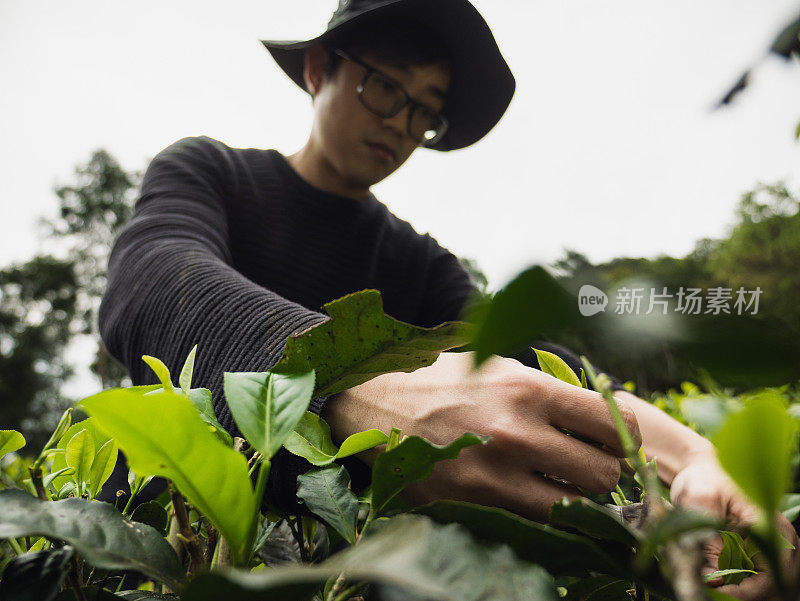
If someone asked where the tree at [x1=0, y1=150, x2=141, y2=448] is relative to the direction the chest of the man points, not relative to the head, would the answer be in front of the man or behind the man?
behind

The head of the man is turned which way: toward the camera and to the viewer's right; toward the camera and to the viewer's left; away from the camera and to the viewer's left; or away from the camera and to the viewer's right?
toward the camera and to the viewer's right

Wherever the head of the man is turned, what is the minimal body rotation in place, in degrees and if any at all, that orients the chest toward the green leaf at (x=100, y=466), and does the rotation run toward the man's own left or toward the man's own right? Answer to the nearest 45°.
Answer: approximately 45° to the man's own right

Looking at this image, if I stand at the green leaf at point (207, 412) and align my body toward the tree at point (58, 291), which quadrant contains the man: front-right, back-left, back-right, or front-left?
front-right

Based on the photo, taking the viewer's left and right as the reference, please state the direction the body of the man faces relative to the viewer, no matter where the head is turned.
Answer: facing the viewer and to the right of the viewer

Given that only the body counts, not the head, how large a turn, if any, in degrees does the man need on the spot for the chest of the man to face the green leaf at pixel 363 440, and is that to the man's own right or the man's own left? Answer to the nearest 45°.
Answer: approximately 45° to the man's own right

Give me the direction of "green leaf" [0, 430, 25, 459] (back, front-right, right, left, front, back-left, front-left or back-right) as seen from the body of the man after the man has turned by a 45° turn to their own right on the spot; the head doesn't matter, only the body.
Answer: front

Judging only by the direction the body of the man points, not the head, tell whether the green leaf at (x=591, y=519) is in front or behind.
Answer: in front
